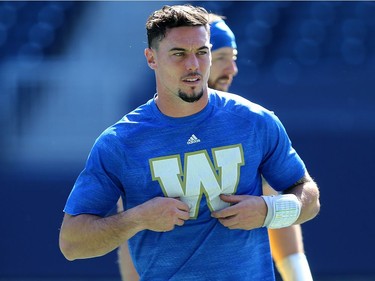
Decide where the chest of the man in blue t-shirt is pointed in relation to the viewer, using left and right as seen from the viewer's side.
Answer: facing the viewer

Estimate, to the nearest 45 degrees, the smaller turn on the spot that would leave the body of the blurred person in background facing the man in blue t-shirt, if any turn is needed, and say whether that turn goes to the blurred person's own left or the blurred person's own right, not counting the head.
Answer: approximately 45° to the blurred person's own right

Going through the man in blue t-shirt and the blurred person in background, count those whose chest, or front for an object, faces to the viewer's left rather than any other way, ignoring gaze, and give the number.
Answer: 0

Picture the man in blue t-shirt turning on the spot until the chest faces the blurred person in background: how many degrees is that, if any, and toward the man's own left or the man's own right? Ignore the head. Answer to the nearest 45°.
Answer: approximately 180°

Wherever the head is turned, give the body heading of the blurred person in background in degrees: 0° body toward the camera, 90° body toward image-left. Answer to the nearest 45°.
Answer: approximately 315°
